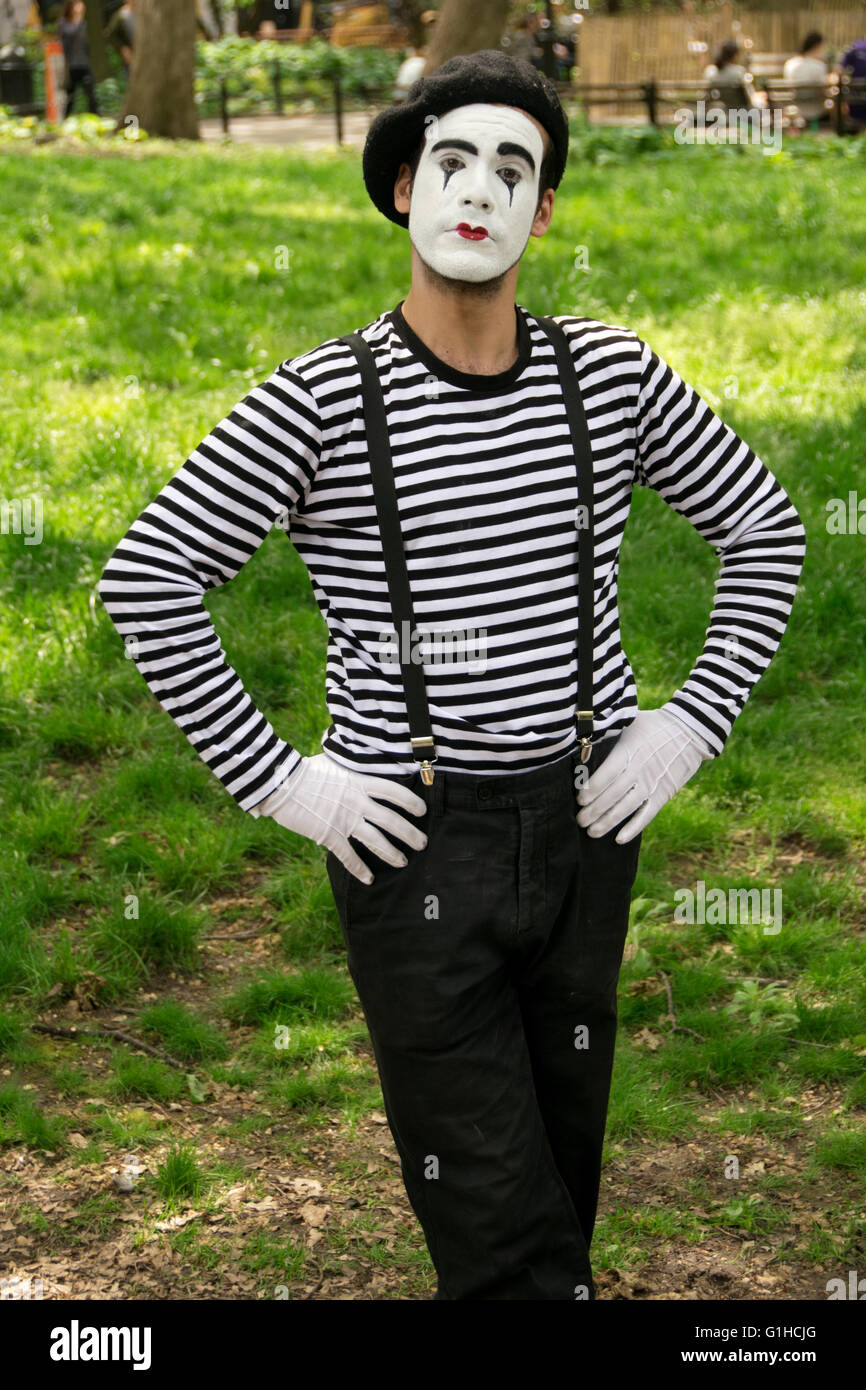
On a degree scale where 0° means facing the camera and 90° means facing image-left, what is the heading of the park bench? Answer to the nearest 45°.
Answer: approximately 180°

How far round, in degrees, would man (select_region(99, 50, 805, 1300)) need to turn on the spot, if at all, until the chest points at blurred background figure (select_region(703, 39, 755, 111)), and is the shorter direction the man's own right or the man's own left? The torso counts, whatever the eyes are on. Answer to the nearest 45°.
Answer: approximately 180°

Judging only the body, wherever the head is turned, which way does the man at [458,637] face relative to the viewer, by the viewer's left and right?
facing the viewer

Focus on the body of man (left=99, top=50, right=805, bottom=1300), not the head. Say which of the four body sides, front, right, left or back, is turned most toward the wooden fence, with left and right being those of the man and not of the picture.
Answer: back

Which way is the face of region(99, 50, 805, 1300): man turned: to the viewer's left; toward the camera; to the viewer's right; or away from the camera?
toward the camera

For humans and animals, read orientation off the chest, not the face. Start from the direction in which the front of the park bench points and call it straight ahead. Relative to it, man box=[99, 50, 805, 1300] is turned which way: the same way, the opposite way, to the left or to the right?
the opposite way

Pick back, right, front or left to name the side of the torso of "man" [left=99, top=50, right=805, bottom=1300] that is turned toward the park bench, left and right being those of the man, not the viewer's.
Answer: back

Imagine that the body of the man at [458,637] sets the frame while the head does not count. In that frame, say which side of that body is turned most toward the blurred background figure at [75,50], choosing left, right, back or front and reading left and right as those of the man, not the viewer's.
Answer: back
